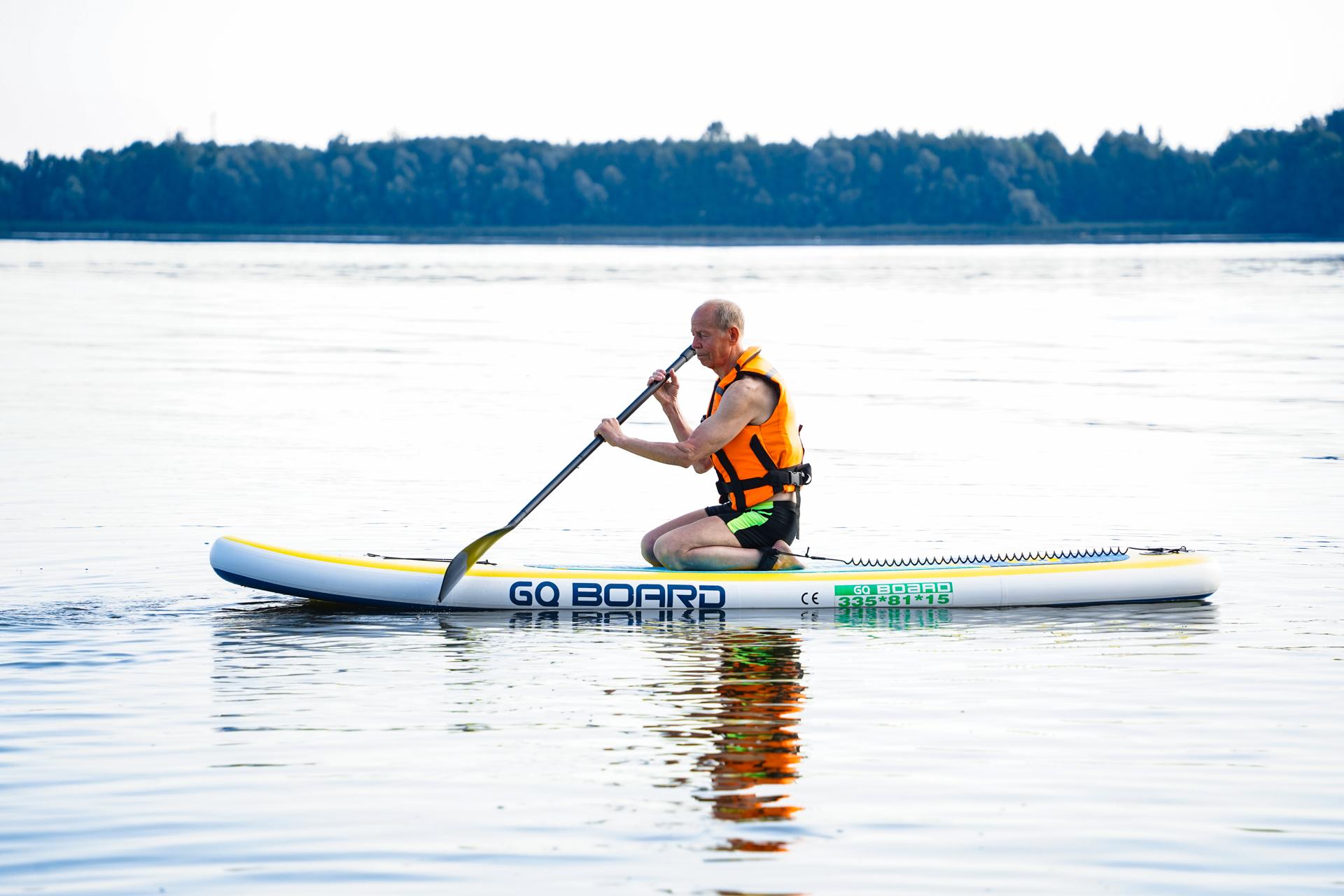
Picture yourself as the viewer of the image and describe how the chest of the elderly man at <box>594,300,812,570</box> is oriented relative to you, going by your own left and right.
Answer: facing to the left of the viewer

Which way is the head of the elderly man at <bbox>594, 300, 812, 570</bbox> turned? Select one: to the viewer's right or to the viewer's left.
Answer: to the viewer's left

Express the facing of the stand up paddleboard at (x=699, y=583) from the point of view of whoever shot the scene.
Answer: facing to the left of the viewer
